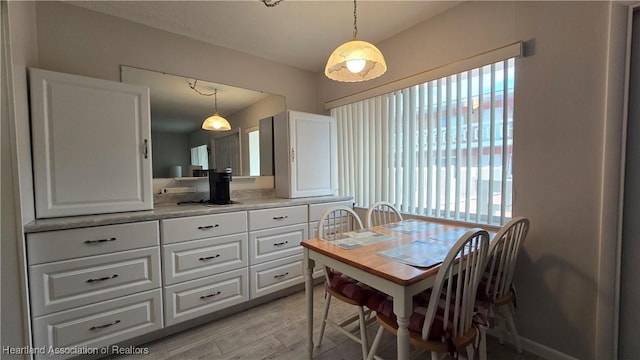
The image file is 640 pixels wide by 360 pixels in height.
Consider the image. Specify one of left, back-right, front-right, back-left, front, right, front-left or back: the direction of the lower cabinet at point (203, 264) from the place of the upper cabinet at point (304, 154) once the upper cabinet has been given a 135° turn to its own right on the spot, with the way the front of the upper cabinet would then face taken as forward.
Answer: front-left

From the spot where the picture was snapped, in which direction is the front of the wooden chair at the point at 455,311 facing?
facing away from the viewer and to the left of the viewer

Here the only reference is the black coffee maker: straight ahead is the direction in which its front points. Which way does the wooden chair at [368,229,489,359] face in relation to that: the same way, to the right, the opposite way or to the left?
the opposite way

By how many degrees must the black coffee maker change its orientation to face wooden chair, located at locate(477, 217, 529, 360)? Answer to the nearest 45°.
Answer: approximately 45° to its left
